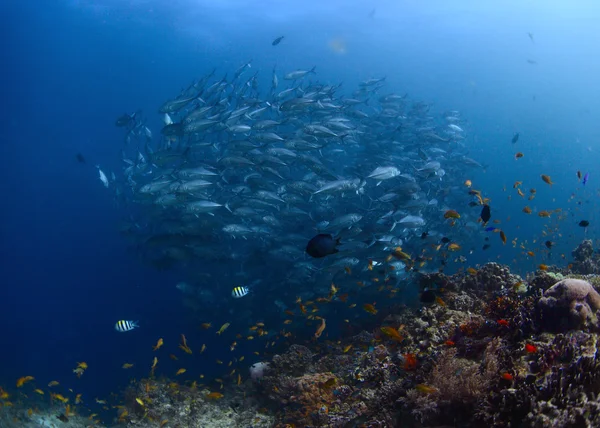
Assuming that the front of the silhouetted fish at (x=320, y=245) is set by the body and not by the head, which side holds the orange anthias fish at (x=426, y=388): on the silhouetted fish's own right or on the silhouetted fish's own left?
on the silhouetted fish's own left

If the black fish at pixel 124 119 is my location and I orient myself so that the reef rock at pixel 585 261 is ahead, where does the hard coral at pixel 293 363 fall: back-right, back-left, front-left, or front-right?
front-right

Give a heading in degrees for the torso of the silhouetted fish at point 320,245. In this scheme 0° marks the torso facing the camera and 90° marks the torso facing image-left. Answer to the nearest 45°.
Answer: approximately 90°
